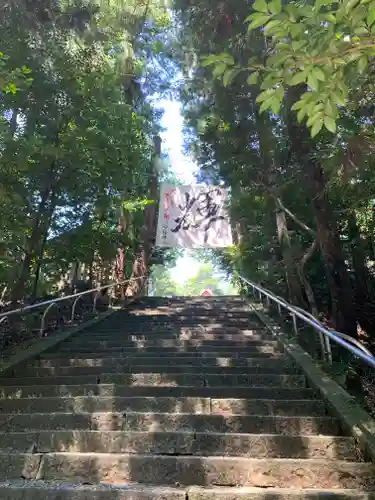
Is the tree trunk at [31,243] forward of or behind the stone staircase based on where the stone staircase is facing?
behind

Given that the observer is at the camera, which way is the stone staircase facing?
facing the viewer
